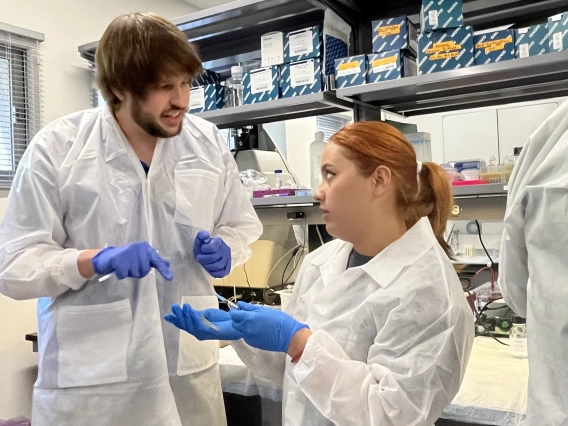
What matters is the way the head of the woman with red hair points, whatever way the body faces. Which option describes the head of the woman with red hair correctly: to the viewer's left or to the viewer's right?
to the viewer's left

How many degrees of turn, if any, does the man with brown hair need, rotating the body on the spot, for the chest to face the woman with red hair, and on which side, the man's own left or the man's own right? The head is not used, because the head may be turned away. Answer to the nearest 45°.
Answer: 0° — they already face them

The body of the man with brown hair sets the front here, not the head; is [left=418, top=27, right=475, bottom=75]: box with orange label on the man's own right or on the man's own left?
on the man's own left

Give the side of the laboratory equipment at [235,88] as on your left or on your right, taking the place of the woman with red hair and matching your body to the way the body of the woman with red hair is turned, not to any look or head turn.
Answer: on your right

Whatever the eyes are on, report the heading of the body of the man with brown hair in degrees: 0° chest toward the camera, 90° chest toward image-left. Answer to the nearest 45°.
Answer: approximately 315°

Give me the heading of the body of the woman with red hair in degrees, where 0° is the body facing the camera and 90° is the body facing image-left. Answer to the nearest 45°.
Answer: approximately 45°

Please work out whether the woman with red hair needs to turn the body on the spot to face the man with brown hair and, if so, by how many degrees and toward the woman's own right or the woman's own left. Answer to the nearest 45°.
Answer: approximately 45° to the woman's own right
